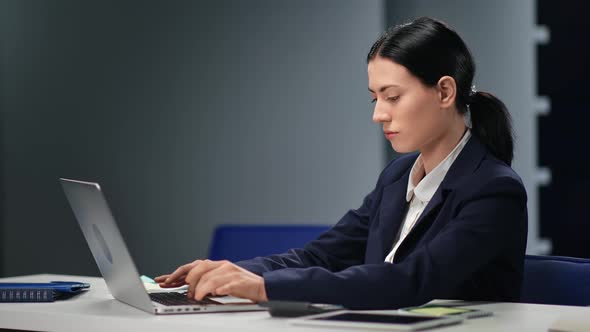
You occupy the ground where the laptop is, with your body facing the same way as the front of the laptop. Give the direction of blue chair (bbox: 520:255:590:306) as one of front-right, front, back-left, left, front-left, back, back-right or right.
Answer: front

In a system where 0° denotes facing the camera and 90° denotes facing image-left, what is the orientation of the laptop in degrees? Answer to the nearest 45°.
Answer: approximately 270°

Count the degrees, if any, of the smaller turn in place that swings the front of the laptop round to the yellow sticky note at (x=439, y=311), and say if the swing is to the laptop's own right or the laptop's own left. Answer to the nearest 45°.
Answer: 0° — it already faces it
